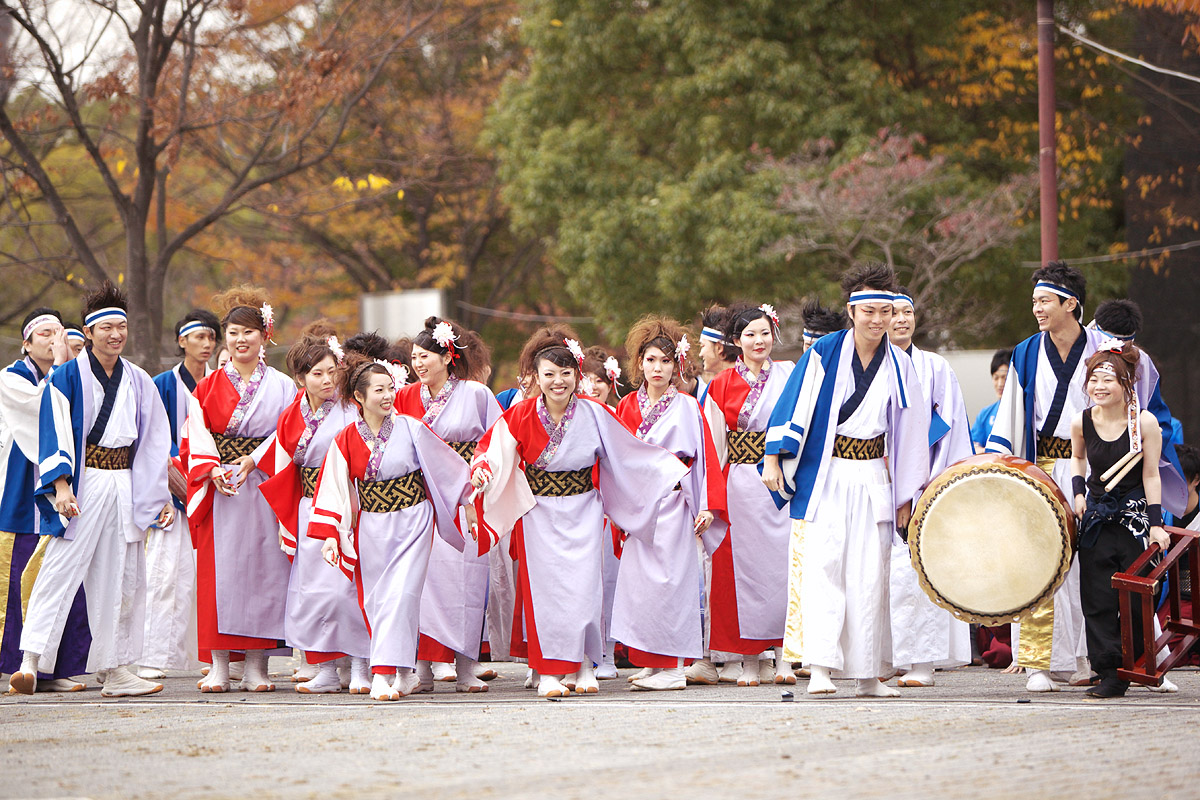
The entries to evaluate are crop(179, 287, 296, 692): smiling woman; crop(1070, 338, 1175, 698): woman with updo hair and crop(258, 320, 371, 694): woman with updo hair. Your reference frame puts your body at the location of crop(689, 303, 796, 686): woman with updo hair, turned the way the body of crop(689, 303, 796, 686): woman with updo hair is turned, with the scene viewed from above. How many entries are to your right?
2

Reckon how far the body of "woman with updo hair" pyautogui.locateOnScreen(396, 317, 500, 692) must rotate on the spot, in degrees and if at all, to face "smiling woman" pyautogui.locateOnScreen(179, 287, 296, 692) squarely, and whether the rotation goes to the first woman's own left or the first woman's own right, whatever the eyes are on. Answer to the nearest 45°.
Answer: approximately 45° to the first woman's own right

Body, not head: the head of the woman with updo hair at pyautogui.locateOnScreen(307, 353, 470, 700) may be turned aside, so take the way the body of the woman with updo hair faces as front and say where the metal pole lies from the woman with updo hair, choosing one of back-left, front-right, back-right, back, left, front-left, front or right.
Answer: back-left

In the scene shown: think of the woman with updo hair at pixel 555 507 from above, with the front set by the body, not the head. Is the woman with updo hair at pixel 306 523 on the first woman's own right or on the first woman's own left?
on the first woman's own right

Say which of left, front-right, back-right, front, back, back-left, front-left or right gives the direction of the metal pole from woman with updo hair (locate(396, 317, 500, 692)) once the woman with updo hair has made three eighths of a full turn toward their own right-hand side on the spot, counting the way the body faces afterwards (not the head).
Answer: front-right

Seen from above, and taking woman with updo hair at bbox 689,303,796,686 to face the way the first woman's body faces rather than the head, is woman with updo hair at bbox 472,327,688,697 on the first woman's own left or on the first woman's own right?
on the first woman's own right

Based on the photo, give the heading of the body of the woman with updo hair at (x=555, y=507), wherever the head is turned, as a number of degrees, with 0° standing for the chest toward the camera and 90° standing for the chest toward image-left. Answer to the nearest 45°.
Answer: approximately 0°

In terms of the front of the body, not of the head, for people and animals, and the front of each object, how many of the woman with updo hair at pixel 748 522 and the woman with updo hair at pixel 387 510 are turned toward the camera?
2

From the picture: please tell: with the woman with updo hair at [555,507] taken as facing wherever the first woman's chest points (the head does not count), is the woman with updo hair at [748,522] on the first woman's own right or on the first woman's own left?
on the first woman's own left

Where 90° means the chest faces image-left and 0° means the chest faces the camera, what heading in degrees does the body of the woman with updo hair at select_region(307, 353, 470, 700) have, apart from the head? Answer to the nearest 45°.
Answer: approximately 0°

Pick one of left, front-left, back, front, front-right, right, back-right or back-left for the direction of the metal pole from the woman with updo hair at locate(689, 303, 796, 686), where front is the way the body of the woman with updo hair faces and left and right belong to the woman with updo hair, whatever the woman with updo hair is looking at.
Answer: back-left
